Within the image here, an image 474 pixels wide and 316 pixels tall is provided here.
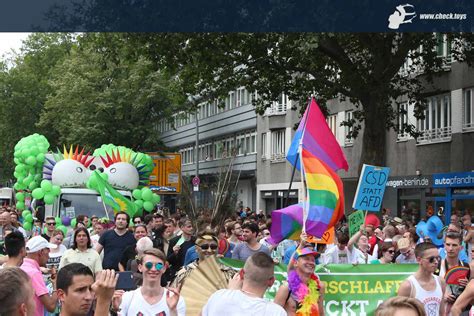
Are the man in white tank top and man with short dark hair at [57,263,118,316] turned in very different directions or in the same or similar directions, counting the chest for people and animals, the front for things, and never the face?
same or similar directions

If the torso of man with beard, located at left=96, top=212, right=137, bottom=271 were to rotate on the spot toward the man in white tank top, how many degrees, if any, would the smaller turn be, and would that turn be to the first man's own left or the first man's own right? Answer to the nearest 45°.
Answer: approximately 45° to the first man's own left

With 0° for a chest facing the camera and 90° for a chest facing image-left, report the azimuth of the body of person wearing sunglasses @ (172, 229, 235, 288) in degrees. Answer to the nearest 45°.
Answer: approximately 0°

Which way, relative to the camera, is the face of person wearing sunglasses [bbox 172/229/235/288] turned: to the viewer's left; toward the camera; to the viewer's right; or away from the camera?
toward the camera

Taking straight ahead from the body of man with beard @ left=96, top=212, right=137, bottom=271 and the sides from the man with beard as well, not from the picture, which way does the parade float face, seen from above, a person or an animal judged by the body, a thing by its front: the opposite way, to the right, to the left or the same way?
the same way

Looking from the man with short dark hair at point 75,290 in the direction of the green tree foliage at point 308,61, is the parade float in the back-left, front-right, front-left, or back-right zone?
front-left

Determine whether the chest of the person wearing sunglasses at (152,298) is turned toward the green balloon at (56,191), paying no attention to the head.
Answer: no

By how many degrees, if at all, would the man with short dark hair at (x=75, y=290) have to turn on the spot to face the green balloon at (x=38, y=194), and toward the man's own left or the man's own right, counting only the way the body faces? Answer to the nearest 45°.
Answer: approximately 135° to the man's own left

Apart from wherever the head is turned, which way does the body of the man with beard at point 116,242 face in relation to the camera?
toward the camera

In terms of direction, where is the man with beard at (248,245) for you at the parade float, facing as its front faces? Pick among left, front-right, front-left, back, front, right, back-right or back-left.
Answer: front

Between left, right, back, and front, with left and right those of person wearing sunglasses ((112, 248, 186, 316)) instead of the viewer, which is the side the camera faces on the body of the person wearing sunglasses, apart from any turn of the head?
front

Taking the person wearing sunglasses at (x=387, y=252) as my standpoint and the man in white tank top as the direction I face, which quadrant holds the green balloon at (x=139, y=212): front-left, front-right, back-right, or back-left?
back-right

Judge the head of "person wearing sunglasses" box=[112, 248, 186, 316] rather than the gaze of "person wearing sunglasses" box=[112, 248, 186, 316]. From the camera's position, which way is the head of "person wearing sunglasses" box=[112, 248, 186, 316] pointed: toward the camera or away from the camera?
toward the camera

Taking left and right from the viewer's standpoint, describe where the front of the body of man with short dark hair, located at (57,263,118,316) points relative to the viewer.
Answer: facing the viewer and to the right of the viewer
